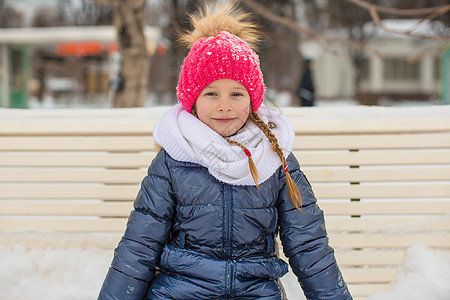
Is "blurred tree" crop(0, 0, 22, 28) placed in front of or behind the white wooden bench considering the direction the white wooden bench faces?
behind

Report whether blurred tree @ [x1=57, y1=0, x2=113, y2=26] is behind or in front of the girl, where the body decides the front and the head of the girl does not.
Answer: behind

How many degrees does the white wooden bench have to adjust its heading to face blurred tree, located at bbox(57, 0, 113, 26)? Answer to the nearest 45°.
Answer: approximately 180°

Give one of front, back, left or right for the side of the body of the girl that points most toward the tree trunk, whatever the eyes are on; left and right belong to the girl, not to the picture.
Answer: back

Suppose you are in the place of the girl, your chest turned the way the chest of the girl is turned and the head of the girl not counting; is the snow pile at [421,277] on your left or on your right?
on your left

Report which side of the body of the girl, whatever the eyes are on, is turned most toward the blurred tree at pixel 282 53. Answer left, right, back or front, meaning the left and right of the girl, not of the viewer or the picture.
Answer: back

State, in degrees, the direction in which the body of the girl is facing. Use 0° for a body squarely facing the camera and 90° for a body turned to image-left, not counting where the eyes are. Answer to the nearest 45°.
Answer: approximately 0°

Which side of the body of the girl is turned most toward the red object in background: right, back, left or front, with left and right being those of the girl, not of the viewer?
back

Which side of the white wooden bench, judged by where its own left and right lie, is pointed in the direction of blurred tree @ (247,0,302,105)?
back
